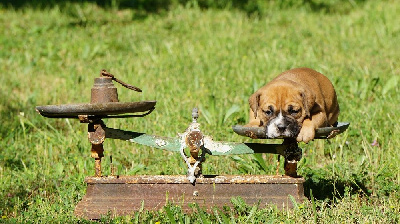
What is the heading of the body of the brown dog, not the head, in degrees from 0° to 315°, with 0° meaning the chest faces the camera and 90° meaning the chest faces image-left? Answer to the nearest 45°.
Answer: approximately 45°
